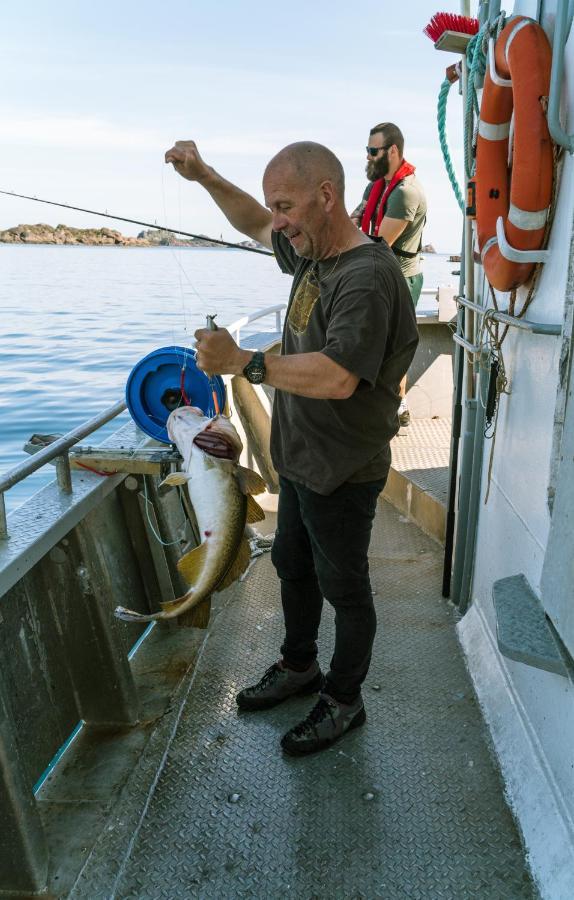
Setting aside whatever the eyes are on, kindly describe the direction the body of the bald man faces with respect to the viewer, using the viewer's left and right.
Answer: facing the viewer and to the left of the viewer

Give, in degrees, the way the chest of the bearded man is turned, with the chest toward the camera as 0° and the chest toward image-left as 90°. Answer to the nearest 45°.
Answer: approximately 90°

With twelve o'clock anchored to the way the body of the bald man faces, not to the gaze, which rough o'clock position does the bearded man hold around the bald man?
The bearded man is roughly at 5 o'clock from the bald man.

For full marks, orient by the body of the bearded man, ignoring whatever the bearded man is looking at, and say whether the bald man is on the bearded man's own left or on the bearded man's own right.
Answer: on the bearded man's own left

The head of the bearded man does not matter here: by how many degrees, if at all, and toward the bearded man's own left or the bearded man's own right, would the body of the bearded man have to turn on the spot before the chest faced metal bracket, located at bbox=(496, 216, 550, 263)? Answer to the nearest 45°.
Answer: approximately 90° to the bearded man's own left

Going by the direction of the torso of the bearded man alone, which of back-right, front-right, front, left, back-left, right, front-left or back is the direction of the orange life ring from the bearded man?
left

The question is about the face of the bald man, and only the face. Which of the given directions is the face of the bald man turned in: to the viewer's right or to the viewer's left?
to the viewer's left

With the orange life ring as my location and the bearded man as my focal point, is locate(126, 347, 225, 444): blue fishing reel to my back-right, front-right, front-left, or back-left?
front-left
